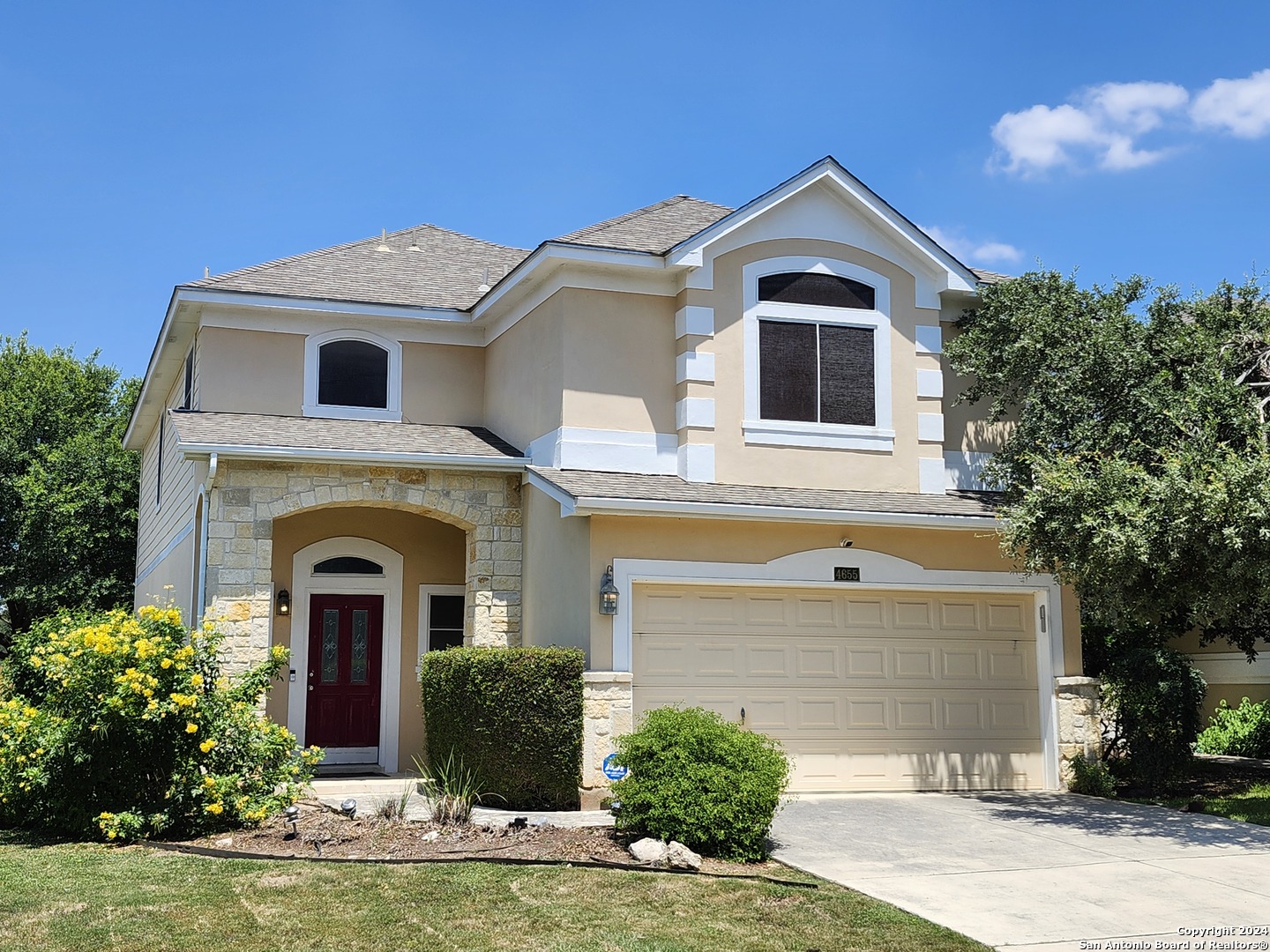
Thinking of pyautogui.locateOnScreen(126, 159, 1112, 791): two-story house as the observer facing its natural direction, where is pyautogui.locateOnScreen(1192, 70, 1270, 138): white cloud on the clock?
The white cloud is roughly at 8 o'clock from the two-story house.

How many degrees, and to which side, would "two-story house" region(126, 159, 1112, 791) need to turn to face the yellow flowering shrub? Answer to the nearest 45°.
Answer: approximately 45° to its right

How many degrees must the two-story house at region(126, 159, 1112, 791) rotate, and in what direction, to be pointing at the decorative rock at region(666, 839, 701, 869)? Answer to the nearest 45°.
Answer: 0° — it already faces it

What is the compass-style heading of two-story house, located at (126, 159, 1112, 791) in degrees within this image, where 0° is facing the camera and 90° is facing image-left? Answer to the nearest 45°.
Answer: approximately 0°

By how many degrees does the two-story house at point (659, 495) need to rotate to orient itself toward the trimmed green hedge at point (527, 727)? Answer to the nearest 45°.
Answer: approximately 45° to its right

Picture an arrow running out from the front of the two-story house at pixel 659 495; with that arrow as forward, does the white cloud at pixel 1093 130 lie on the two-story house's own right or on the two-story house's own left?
on the two-story house's own left

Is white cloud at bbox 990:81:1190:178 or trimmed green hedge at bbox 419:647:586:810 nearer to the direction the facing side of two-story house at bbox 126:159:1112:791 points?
the trimmed green hedge

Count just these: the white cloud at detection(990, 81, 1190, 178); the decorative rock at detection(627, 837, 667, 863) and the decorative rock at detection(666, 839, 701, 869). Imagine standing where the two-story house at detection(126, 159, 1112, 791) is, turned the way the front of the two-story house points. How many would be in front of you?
2

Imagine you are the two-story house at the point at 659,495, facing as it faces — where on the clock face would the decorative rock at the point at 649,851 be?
The decorative rock is roughly at 12 o'clock from the two-story house.

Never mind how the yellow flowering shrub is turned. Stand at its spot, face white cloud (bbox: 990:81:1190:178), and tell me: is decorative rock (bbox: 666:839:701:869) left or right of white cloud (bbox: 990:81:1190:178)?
right

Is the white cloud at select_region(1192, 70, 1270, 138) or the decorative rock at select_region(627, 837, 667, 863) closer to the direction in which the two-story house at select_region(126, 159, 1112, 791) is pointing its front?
the decorative rock
